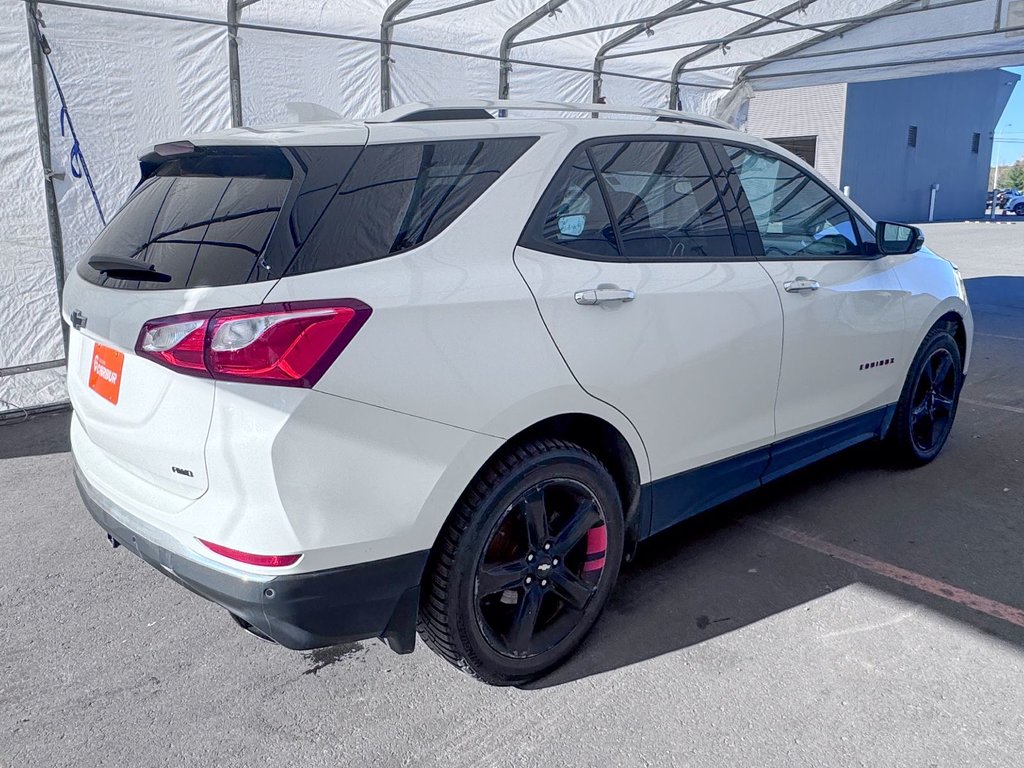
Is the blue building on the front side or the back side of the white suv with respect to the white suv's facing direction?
on the front side

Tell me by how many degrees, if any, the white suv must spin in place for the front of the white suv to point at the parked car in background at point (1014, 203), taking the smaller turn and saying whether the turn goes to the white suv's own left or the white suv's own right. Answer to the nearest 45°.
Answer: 0° — it already faces it

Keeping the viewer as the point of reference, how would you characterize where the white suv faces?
facing away from the viewer and to the right of the viewer
